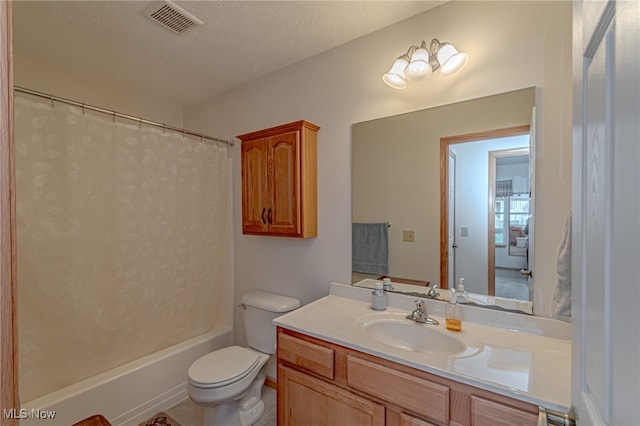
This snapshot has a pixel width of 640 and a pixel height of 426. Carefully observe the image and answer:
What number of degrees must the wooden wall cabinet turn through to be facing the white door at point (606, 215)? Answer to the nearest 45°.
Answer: approximately 45° to its left

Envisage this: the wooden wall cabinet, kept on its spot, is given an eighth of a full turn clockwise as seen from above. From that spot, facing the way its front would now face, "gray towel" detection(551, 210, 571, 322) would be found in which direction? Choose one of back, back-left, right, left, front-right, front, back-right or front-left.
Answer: back-left

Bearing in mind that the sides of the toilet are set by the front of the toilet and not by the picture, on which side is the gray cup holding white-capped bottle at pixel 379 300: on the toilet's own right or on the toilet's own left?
on the toilet's own left

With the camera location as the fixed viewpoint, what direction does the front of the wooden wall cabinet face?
facing the viewer and to the left of the viewer

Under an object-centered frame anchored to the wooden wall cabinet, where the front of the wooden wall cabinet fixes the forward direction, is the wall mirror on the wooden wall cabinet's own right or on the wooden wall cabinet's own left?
on the wooden wall cabinet's own left
